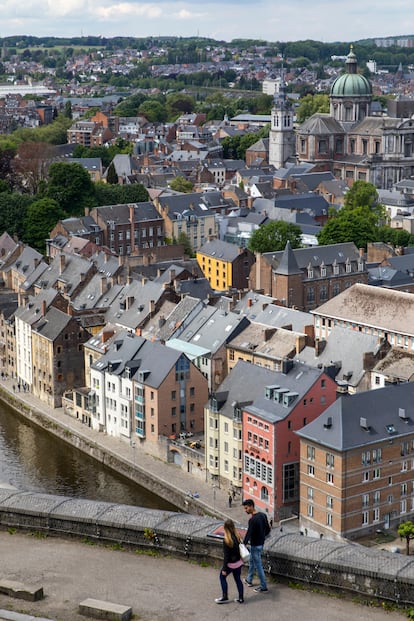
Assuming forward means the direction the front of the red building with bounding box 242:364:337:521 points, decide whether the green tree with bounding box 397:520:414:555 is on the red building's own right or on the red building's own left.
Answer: on the red building's own left

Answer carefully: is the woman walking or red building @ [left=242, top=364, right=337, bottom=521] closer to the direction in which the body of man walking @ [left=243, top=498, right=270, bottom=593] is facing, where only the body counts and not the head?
the woman walking

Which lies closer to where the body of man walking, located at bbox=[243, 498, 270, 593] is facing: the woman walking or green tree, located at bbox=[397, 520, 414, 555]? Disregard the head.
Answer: the woman walking

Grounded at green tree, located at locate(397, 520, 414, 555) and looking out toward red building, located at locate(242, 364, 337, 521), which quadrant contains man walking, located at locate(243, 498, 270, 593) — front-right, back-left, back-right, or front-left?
back-left

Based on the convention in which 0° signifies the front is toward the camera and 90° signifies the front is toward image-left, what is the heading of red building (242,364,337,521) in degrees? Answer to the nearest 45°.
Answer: approximately 45°

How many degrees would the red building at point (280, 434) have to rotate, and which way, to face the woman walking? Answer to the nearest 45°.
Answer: approximately 45° to its left

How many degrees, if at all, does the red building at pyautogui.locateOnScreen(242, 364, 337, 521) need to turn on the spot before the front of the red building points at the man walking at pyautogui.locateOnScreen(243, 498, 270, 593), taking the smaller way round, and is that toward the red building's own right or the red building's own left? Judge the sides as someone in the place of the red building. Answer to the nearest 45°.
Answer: approximately 45° to the red building's own left
